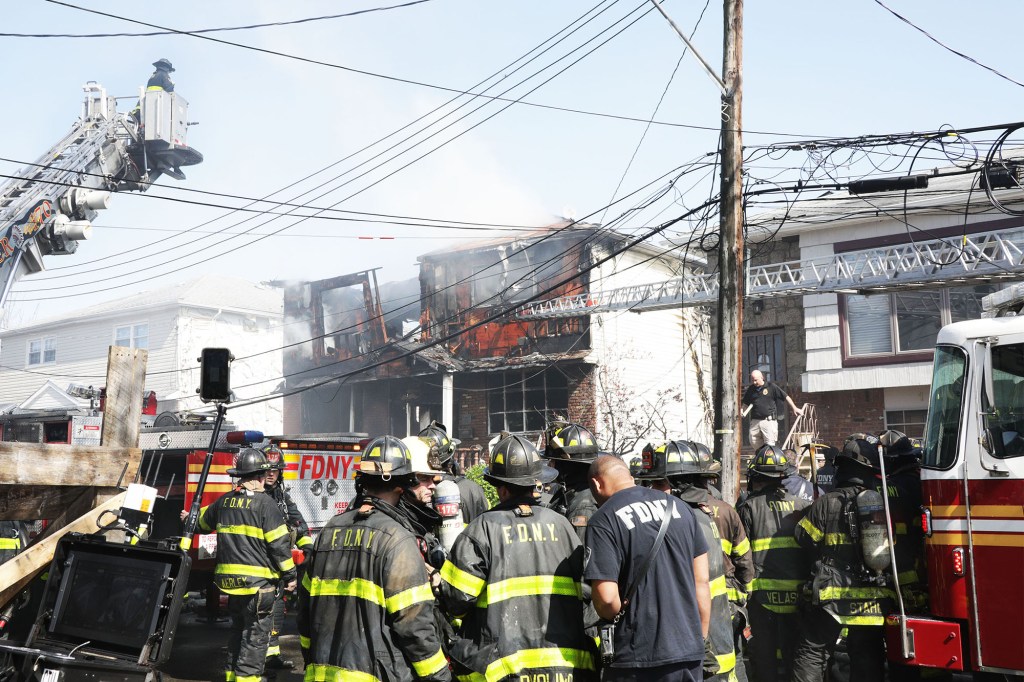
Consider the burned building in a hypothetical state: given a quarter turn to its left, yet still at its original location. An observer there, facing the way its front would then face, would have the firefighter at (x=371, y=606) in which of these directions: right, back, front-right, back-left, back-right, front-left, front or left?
front-right

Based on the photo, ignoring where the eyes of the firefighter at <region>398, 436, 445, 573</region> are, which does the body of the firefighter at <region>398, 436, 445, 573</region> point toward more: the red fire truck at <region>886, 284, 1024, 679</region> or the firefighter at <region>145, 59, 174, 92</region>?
the red fire truck

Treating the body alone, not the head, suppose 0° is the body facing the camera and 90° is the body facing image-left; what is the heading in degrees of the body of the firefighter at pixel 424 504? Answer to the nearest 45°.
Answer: approximately 315°

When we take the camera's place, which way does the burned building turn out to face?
facing the viewer and to the left of the viewer

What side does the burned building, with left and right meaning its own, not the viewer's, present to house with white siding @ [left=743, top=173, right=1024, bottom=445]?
left

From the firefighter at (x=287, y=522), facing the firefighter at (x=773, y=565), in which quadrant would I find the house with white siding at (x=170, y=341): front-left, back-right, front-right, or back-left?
back-left

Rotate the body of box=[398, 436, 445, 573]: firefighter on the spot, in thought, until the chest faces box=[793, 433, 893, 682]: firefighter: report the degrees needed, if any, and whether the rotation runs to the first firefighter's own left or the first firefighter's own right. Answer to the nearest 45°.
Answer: approximately 45° to the first firefighter's own left

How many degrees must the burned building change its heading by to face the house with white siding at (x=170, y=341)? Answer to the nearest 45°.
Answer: approximately 90° to its right

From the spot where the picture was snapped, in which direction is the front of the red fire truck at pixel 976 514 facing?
facing to the left of the viewer
